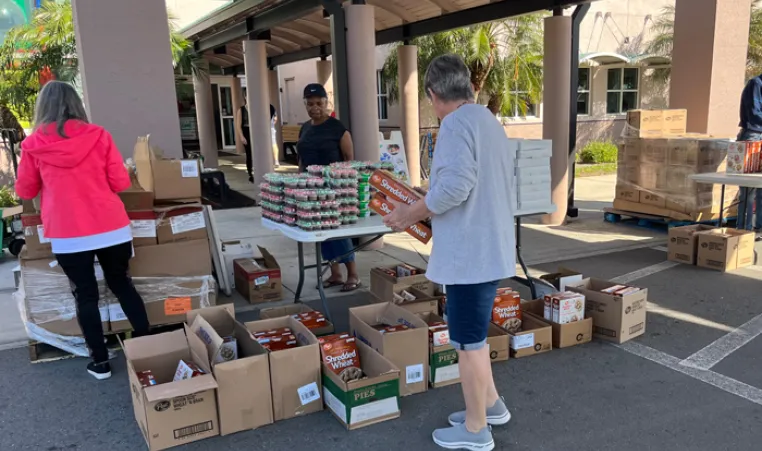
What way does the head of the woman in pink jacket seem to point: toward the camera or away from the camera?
away from the camera

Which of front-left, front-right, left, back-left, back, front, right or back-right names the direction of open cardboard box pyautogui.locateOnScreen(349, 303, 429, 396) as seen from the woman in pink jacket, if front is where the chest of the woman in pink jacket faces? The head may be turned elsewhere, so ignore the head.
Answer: back-right

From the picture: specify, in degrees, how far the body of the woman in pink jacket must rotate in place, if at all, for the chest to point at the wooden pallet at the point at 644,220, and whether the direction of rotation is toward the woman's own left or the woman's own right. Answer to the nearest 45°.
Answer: approximately 90° to the woman's own right

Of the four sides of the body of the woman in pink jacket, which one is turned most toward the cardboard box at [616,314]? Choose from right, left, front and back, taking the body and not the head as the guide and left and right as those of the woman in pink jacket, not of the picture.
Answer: right

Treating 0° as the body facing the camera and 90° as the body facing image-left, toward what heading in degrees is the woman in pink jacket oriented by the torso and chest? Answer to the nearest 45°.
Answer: approximately 180°

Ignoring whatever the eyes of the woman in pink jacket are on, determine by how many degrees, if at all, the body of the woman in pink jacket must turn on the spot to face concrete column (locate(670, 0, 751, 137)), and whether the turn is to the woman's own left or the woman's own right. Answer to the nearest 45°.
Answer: approximately 90° to the woman's own right

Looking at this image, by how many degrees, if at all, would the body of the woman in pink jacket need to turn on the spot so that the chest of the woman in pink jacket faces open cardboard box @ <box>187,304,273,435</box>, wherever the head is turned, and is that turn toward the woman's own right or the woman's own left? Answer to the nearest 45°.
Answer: approximately 135° to the woman's own right

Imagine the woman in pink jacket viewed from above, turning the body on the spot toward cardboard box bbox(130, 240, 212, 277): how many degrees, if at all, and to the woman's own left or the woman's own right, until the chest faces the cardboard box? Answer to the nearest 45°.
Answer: approximately 45° to the woman's own right

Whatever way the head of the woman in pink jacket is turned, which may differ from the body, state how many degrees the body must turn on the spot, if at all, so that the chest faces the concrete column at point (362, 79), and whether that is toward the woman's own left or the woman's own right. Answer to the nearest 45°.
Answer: approximately 45° to the woman's own right

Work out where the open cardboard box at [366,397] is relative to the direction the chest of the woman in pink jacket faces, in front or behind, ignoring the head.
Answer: behind

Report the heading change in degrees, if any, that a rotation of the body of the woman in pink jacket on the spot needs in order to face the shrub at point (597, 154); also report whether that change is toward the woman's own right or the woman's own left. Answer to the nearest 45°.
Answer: approximately 45° to the woman's own right

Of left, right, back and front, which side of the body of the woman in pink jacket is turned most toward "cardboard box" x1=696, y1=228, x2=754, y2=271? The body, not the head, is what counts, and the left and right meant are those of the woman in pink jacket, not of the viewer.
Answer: right
